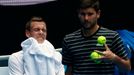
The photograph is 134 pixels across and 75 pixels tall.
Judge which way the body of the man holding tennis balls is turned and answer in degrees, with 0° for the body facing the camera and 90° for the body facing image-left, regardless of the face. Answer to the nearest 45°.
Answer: approximately 0°
